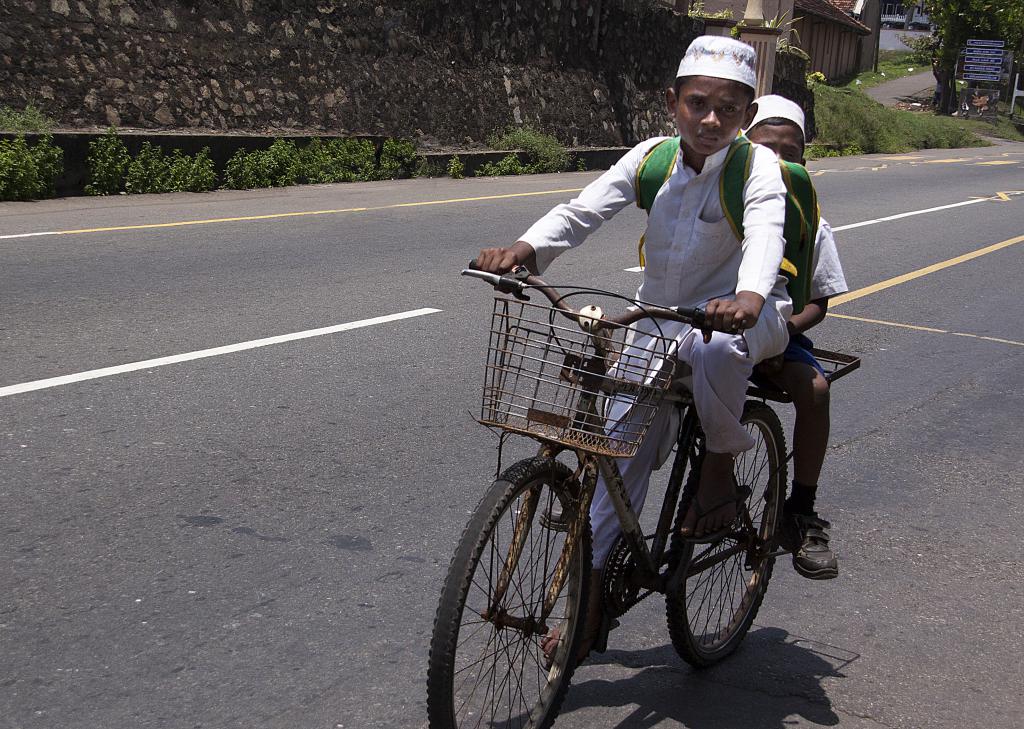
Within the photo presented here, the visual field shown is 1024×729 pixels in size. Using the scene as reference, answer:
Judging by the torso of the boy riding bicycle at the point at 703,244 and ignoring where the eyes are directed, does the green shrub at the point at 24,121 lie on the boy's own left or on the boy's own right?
on the boy's own right

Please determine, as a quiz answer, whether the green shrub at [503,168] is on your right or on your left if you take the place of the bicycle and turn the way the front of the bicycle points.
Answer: on your right

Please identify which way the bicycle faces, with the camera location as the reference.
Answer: facing the viewer and to the left of the viewer

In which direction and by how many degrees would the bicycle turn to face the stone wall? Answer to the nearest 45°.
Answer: approximately 135° to its right

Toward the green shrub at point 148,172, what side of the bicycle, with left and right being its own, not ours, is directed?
right

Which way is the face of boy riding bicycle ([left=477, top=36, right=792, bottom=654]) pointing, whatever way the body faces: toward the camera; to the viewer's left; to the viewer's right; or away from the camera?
toward the camera

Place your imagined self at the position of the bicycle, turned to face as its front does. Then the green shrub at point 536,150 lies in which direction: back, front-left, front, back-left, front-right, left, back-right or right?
back-right

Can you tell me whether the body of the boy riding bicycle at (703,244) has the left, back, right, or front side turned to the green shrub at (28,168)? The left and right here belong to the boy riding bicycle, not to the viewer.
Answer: right

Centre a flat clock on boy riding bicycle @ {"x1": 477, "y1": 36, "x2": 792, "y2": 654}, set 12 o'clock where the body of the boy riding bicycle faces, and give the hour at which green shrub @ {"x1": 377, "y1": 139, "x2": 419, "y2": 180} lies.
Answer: The green shrub is roughly at 4 o'clock from the boy riding bicycle.

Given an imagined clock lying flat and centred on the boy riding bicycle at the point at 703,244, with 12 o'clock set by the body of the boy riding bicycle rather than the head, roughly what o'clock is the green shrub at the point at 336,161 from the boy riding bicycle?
The green shrub is roughly at 4 o'clock from the boy riding bicycle.

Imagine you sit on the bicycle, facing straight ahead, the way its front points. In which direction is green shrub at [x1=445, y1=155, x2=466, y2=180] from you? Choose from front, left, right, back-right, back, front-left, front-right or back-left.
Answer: back-right
